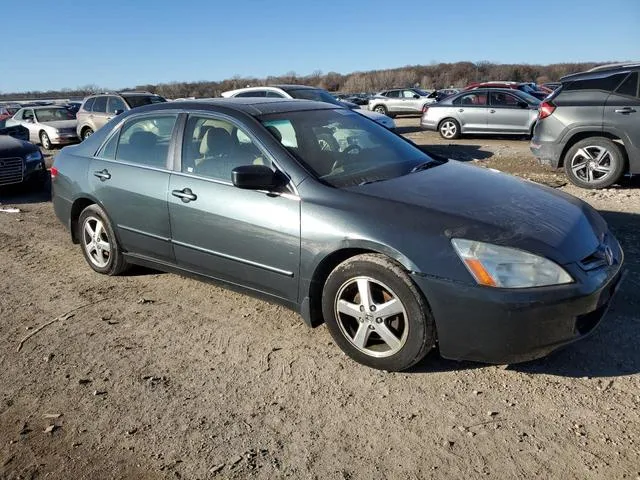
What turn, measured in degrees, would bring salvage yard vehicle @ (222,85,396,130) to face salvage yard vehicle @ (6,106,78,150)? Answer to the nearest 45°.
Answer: approximately 180°

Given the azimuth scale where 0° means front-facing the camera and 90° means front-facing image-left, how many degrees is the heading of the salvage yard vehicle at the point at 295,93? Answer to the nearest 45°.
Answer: approximately 315°

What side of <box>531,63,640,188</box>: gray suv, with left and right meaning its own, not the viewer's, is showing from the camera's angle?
right

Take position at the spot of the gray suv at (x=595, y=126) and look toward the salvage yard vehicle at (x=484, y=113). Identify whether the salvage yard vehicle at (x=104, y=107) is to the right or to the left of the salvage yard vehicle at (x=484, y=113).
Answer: left

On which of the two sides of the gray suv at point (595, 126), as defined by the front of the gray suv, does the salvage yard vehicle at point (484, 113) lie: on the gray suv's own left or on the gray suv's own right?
on the gray suv's own left

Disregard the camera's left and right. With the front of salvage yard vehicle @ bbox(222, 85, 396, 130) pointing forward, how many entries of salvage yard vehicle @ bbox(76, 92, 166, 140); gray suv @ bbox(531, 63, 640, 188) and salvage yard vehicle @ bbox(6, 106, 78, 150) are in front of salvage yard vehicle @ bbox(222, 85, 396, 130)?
1

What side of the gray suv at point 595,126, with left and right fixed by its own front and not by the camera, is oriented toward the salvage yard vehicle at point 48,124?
back
